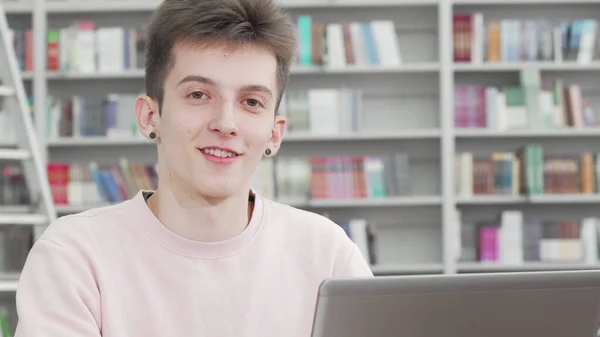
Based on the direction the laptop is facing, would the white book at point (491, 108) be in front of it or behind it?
in front

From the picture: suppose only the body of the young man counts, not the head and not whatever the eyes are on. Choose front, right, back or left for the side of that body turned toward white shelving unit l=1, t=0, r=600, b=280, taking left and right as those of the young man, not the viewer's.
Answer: back

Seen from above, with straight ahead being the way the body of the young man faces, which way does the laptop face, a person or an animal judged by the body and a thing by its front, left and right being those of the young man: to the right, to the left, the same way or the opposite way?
the opposite way

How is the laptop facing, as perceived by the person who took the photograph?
facing away from the viewer

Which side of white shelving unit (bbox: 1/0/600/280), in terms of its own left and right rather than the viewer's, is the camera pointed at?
front

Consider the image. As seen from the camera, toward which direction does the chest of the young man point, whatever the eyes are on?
toward the camera

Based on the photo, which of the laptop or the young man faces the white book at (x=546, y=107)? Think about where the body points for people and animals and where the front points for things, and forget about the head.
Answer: the laptop

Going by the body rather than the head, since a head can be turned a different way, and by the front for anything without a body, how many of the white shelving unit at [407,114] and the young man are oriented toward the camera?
2

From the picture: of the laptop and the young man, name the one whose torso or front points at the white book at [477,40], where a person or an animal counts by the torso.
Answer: the laptop

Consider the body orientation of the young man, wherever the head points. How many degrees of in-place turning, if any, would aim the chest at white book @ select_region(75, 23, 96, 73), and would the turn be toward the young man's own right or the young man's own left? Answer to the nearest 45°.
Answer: approximately 180°

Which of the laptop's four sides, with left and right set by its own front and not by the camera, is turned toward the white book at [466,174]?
front

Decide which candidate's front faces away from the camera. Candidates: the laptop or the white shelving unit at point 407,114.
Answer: the laptop

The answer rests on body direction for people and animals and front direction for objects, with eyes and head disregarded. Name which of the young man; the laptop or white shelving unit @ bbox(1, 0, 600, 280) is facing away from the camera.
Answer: the laptop
